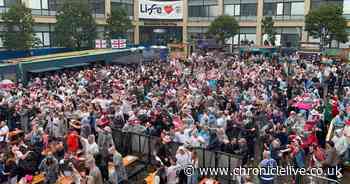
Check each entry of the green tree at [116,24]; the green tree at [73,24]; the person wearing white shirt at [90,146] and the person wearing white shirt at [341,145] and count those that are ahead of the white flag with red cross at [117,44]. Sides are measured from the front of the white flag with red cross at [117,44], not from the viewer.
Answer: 2

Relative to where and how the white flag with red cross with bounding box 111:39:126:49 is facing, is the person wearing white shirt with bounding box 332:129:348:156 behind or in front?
in front

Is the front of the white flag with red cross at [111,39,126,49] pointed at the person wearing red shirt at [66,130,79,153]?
yes

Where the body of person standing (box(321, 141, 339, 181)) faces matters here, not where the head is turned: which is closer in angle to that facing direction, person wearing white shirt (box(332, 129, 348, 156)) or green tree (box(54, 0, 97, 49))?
the green tree

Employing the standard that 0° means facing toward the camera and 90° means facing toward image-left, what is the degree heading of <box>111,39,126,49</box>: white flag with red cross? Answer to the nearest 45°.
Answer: approximately 0°

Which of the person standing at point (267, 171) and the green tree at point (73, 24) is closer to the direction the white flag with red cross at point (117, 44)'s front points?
the person standing
